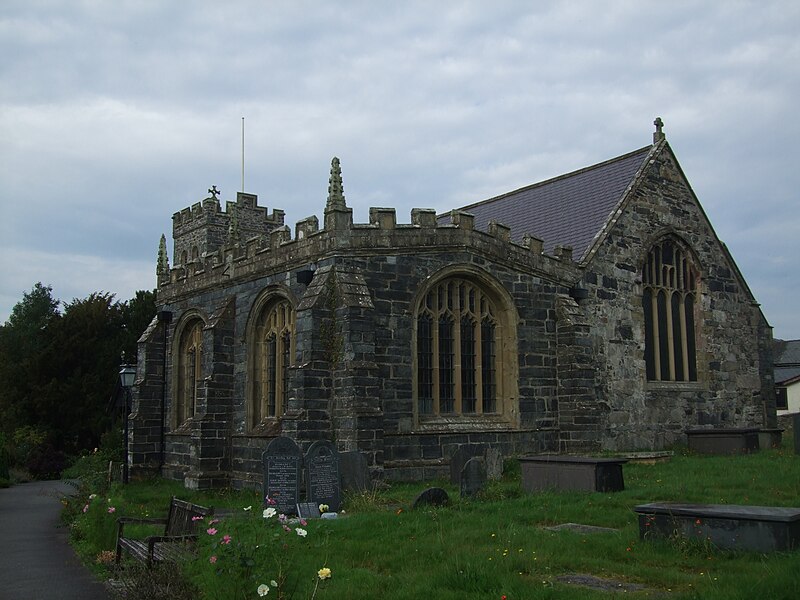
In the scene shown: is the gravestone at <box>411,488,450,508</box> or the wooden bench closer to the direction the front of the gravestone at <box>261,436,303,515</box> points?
the wooden bench

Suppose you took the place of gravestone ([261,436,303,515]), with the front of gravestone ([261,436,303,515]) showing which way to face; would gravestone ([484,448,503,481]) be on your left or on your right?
on your left

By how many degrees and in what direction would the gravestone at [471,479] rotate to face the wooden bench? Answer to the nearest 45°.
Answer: approximately 45° to its right

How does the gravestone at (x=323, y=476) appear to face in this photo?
toward the camera

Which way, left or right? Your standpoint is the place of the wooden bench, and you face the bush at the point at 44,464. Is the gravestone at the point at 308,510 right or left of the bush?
right

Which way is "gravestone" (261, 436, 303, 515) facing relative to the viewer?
toward the camera

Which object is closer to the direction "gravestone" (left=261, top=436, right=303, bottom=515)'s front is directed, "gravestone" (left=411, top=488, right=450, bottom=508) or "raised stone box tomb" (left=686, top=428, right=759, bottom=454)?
the gravestone

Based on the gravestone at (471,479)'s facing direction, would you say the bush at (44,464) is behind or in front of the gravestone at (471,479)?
behind

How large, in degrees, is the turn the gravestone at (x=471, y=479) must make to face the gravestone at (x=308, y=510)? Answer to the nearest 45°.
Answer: approximately 90° to its right

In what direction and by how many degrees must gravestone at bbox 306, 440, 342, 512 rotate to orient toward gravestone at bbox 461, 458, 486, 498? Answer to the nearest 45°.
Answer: approximately 90° to its left
